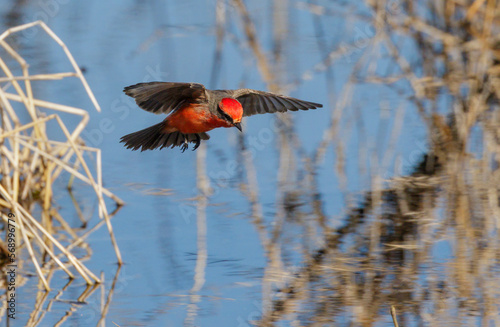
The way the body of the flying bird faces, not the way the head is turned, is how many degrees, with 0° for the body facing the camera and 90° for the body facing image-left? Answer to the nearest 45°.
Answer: approximately 315°

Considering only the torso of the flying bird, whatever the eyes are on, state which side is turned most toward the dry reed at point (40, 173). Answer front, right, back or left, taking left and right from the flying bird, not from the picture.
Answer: back
